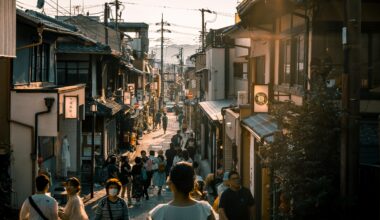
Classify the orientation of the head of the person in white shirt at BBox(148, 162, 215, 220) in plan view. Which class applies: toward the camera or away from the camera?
away from the camera

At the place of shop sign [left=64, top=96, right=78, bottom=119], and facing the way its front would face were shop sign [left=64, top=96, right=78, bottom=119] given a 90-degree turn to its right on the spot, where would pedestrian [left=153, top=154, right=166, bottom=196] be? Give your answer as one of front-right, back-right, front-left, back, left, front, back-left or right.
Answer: back-right

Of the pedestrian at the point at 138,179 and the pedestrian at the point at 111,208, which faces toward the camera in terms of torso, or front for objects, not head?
the pedestrian at the point at 111,208

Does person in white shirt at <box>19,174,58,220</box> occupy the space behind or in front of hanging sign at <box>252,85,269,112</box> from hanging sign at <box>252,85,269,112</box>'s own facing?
in front

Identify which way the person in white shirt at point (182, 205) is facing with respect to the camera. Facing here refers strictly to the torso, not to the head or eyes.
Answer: away from the camera

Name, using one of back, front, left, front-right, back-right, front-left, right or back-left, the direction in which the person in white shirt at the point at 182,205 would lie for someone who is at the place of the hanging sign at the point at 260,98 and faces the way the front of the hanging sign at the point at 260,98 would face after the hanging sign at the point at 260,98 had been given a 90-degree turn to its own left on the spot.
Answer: right

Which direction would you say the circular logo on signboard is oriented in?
toward the camera

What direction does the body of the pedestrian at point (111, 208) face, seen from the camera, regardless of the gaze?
toward the camera

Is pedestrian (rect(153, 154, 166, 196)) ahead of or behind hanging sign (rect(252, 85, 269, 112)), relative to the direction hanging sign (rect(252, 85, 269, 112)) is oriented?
behind

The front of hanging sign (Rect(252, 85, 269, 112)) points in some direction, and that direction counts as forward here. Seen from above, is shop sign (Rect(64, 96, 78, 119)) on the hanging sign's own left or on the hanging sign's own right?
on the hanging sign's own right

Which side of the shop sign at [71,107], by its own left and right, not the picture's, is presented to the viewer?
front

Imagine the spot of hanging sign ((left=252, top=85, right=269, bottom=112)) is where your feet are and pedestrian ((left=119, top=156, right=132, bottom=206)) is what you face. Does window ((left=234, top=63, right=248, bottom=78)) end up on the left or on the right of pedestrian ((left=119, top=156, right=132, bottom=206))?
right

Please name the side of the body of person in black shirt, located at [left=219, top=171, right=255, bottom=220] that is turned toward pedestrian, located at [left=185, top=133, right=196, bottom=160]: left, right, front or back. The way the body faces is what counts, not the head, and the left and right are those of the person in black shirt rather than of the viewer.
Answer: back
